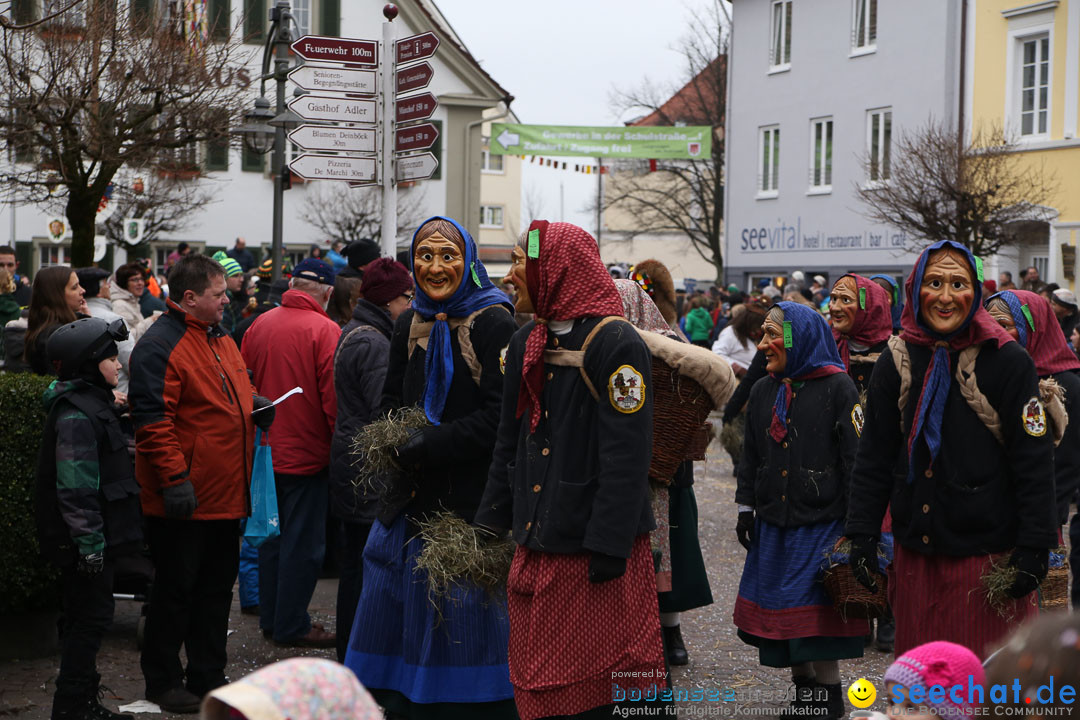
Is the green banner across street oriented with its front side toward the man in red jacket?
yes

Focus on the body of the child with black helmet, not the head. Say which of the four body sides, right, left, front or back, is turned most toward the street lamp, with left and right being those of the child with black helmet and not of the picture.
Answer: left

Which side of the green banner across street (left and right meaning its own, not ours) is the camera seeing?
front

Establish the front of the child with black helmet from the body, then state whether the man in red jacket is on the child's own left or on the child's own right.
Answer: on the child's own left

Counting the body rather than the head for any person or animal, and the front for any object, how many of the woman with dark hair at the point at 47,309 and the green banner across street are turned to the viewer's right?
1

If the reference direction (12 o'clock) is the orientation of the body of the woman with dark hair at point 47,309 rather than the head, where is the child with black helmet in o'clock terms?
The child with black helmet is roughly at 3 o'clock from the woman with dark hair.

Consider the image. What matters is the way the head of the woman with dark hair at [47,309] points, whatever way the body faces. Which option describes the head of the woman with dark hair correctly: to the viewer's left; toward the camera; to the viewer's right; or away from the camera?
to the viewer's right

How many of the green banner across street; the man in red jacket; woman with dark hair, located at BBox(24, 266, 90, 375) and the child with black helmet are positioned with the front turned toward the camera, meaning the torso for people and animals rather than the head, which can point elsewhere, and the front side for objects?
1

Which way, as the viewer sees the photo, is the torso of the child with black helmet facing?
to the viewer's right

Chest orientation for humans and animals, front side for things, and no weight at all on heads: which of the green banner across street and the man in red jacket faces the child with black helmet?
the green banner across street

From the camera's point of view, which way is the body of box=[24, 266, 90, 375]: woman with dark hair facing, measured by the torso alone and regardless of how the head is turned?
to the viewer's right

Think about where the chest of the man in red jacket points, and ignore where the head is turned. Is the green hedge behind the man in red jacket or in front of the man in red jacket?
behind

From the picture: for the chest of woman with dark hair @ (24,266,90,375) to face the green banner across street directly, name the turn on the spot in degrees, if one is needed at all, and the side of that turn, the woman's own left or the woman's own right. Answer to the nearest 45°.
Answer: approximately 45° to the woman's own left

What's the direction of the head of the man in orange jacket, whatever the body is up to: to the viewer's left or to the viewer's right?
to the viewer's right

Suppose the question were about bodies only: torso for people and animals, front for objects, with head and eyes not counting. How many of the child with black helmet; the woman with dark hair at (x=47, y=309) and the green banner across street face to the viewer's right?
2
